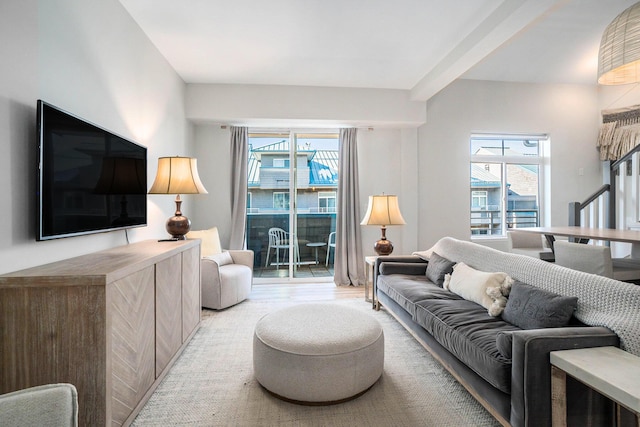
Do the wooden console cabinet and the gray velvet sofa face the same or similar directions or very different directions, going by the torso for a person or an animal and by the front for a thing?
very different directions

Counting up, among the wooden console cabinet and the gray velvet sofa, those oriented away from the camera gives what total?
0

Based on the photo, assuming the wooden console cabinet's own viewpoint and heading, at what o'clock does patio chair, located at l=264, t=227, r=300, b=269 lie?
The patio chair is roughly at 9 o'clock from the wooden console cabinet.

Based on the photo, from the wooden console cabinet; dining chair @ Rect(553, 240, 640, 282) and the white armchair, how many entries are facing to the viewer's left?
0

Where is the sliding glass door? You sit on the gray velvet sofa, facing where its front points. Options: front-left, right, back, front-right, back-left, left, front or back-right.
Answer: right

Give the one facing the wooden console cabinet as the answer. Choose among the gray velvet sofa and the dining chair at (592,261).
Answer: the gray velvet sofa

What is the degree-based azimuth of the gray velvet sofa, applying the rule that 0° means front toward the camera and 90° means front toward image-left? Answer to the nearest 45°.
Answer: approximately 45°

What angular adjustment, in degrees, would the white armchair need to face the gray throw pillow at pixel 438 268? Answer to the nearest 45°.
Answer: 0° — it already faces it

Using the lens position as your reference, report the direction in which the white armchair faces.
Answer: facing the viewer and to the right of the viewer

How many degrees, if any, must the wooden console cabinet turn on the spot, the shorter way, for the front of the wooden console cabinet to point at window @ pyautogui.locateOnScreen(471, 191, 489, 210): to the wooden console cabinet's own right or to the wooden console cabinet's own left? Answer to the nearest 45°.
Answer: approximately 45° to the wooden console cabinet's own left

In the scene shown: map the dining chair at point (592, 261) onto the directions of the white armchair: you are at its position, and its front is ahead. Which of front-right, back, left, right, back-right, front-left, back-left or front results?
front

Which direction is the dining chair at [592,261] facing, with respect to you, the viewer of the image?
facing away from the viewer and to the right of the viewer

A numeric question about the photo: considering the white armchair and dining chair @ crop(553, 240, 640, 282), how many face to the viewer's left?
0

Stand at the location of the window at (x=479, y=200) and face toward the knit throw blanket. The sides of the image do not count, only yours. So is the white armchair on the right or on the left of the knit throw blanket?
right

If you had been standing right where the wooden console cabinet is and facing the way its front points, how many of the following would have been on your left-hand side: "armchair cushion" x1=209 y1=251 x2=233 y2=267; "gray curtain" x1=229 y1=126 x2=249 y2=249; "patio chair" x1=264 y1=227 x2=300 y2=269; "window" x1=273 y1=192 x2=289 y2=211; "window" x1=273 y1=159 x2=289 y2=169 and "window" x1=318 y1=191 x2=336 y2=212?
6
